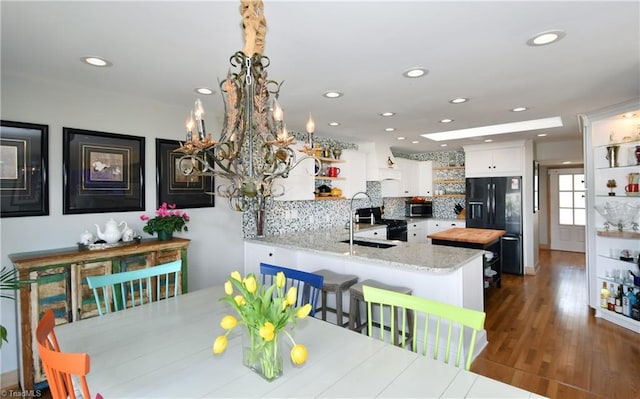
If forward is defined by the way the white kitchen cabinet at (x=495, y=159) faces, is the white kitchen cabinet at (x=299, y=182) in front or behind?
in front

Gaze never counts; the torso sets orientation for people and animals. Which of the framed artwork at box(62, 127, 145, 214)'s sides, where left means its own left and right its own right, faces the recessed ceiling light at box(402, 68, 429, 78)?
front

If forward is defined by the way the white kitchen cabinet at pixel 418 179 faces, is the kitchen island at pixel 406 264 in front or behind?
in front

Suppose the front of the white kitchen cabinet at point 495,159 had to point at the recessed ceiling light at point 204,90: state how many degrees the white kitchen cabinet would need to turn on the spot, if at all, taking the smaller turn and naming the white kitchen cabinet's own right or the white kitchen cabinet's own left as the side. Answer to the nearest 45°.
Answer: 0° — it already faces it

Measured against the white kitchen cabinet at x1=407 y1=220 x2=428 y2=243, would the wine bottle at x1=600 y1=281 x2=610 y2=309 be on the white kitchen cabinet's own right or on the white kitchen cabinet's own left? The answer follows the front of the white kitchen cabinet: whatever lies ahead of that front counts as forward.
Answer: on the white kitchen cabinet's own left

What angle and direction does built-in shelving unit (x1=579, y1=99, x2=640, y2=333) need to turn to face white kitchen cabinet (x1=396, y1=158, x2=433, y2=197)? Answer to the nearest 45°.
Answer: approximately 90° to its right

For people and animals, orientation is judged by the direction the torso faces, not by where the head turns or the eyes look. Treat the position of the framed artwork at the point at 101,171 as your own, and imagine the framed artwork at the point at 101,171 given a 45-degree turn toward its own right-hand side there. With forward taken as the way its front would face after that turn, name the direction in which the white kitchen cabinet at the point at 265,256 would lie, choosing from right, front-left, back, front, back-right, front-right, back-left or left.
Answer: left

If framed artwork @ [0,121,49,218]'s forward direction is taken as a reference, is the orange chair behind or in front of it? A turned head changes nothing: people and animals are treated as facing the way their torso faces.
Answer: in front

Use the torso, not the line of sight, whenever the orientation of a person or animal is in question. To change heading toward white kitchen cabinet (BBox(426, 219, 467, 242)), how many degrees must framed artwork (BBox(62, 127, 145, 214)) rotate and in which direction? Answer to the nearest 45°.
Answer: approximately 45° to its left

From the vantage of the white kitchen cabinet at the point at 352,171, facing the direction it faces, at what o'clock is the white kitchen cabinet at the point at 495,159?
the white kitchen cabinet at the point at 495,159 is roughly at 10 o'clock from the white kitchen cabinet at the point at 352,171.

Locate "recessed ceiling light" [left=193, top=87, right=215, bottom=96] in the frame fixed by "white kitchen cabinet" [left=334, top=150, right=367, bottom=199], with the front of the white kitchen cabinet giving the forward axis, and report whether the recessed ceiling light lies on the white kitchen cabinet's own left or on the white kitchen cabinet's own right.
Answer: on the white kitchen cabinet's own right

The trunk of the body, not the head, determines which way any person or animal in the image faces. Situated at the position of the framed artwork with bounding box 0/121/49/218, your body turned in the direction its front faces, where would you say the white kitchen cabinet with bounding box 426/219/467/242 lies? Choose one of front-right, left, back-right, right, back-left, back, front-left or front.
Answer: front-left

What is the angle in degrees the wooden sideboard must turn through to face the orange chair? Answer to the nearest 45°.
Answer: approximately 45° to its right

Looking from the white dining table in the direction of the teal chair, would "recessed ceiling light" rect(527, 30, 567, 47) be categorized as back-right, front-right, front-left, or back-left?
back-right
